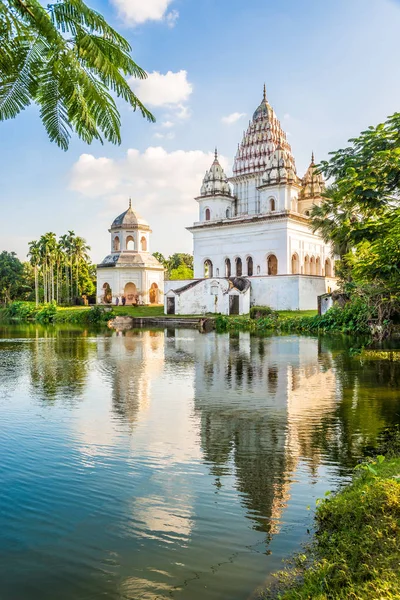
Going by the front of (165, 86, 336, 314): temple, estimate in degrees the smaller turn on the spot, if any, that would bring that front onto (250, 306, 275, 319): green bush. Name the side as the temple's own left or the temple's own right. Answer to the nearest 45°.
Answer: approximately 45° to the temple's own left

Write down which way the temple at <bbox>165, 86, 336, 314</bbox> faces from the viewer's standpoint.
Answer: facing the viewer and to the left of the viewer

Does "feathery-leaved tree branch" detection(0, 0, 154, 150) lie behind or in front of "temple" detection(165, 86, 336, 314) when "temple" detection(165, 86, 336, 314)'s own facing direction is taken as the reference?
in front
